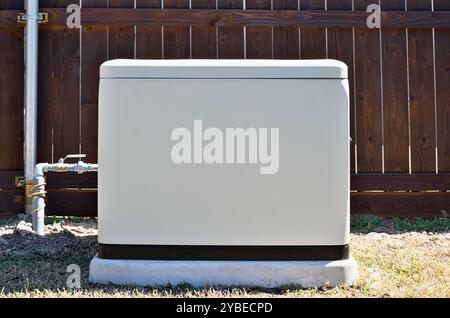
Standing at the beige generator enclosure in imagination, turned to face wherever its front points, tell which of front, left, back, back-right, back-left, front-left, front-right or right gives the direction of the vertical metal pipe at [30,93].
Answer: back-right

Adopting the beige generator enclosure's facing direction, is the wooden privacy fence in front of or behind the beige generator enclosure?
behind
